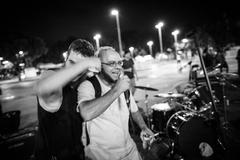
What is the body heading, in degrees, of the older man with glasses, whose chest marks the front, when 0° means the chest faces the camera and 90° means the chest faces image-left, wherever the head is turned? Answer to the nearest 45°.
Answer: approximately 315°

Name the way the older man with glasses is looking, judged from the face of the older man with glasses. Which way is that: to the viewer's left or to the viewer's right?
to the viewer's right
